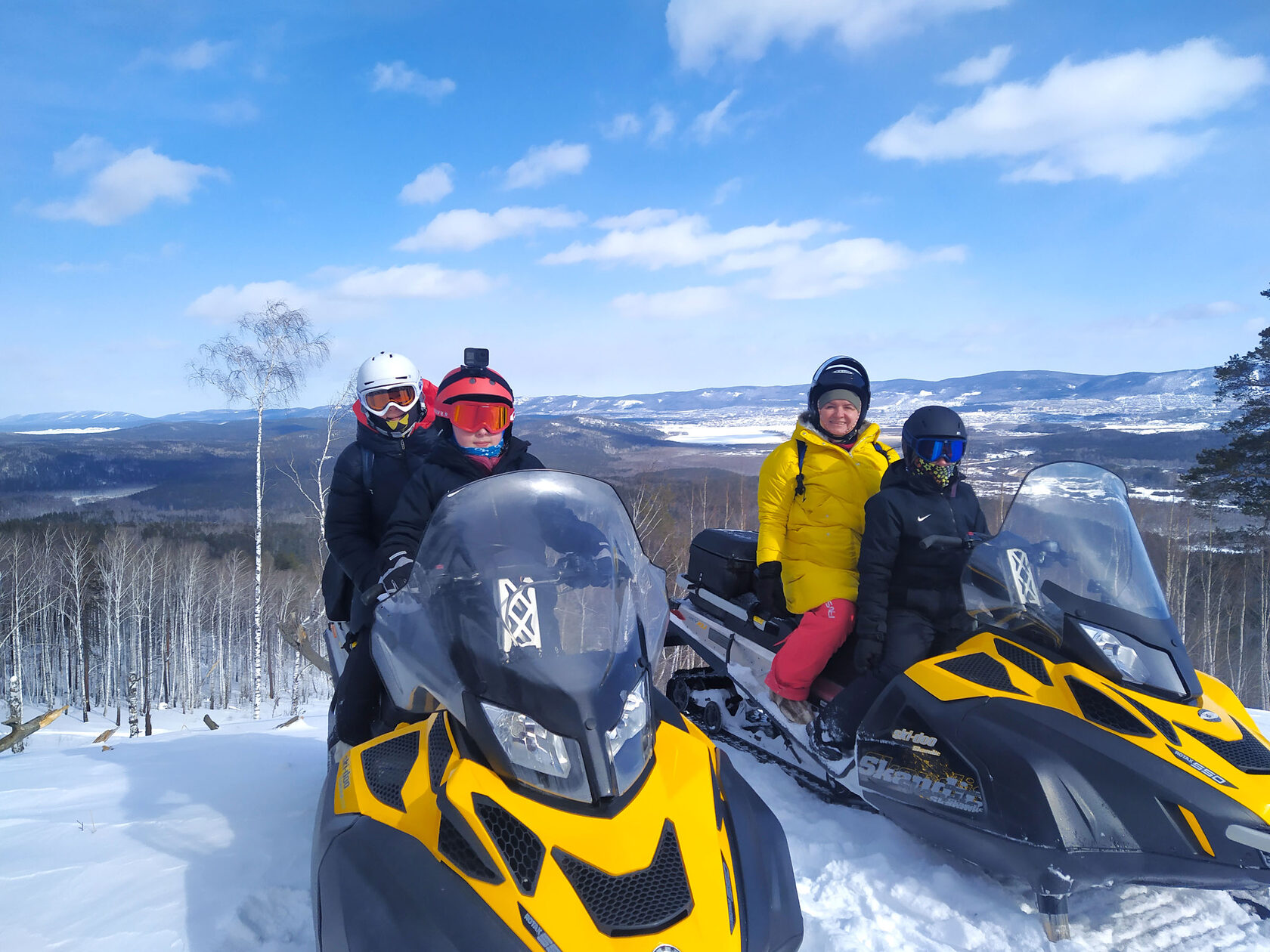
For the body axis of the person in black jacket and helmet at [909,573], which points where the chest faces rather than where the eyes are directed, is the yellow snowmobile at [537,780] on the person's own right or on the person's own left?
on the person's own right

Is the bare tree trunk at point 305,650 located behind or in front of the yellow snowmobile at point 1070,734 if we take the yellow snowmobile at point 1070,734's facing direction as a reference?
behind

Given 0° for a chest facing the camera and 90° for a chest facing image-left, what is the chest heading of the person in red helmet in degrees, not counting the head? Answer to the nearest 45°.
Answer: approximately 0°
